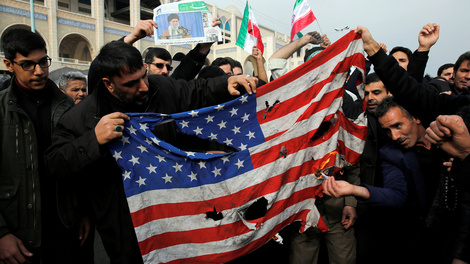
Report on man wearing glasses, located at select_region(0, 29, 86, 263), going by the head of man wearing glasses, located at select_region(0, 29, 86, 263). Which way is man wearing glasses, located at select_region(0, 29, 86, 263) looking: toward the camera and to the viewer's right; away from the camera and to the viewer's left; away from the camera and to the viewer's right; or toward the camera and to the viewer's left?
toward the camera and to the viewer's right

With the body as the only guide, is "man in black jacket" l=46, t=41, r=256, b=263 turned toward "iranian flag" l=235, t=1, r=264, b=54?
no

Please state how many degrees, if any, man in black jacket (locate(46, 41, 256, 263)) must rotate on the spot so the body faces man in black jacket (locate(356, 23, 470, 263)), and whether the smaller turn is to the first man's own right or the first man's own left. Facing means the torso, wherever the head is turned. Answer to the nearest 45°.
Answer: approximately 45° to the first man's own left

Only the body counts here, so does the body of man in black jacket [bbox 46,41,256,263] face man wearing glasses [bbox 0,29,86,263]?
no

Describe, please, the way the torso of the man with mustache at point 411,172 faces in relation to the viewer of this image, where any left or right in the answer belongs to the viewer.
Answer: facing the viewer and to the left of the viewer

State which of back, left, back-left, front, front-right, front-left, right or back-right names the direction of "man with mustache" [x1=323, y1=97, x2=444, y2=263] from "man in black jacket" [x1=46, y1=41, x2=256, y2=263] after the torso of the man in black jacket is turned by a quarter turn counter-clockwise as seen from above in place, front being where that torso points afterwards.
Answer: front-right

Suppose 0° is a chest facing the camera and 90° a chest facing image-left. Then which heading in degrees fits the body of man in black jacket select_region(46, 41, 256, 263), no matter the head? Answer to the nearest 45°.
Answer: approximately 315°

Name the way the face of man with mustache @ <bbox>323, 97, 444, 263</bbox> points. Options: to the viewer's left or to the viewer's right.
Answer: to the viewer's left

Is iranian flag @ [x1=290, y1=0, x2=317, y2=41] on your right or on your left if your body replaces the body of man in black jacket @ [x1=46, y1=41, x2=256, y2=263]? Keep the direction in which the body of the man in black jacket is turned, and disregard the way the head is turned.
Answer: on your left

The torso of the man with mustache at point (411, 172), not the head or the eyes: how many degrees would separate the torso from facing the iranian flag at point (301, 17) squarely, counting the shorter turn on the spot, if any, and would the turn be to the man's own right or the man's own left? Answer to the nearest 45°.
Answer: approximately 90° to the man's own right
